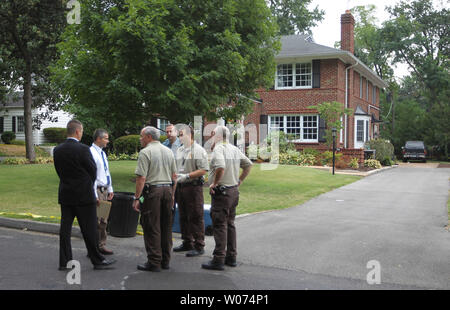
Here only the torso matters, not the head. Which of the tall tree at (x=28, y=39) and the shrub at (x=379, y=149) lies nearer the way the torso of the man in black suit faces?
the shrub

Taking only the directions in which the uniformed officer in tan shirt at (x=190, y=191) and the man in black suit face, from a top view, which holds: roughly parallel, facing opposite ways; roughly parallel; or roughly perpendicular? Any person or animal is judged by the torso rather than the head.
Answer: roughly parallel, facing opposite ways

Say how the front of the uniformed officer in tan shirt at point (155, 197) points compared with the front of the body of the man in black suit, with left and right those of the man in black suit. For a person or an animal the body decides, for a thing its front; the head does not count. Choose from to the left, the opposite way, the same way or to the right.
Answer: to the left

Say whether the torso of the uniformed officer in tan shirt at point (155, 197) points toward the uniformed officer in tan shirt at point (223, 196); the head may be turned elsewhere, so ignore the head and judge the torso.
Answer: no

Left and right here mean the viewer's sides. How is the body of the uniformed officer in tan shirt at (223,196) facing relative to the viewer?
facing away from the viewer and to the left of the viewer

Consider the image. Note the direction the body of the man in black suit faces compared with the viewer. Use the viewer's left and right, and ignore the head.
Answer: facing away from the viewer and to the right of the viewer

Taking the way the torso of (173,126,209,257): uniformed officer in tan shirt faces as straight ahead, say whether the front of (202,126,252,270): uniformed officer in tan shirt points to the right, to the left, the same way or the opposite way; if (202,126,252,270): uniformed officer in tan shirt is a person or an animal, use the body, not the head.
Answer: to the right

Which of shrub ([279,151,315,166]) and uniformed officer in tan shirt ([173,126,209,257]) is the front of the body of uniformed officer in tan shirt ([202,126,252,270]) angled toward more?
the uniformed officer in tan shirt

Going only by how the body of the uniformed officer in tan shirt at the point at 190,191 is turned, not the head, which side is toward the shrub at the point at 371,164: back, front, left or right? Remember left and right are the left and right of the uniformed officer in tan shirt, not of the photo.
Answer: back

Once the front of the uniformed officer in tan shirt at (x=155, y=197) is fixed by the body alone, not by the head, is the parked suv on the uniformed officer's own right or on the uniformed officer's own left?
on the uniformed officer's own right

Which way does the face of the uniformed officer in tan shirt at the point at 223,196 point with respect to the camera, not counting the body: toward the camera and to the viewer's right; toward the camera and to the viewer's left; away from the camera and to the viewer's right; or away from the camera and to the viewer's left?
away from the camera and to the viewer's left

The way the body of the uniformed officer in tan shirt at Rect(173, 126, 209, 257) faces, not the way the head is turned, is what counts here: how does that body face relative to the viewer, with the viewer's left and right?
facing the viewer and to the left of the viewer

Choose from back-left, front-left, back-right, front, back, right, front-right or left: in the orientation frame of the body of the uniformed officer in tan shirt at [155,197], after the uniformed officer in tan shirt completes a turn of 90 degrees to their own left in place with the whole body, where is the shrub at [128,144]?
back-right

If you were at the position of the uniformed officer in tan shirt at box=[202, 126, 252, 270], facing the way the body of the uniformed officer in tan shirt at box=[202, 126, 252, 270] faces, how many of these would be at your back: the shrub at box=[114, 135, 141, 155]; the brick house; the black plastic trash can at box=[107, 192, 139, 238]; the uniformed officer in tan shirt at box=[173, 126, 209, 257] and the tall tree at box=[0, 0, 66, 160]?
0

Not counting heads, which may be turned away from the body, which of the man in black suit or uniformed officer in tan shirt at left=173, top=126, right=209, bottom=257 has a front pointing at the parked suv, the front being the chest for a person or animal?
the man in black suit

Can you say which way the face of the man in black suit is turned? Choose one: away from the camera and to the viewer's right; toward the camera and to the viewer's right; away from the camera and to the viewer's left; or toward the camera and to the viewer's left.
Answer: away from the camera and to the viewer's right

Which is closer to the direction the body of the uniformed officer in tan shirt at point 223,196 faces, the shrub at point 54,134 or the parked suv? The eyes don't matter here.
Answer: the shrub

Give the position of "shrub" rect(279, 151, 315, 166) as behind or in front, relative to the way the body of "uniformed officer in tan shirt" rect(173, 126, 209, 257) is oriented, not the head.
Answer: behind

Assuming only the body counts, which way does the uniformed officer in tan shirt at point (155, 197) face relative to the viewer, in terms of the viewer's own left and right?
facing away from the viewer and to the left of the viewer

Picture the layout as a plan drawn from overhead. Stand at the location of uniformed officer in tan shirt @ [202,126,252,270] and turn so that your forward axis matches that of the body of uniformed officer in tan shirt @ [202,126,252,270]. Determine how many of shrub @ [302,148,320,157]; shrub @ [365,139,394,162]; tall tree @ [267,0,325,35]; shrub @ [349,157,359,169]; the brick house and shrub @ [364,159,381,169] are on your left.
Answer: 0
